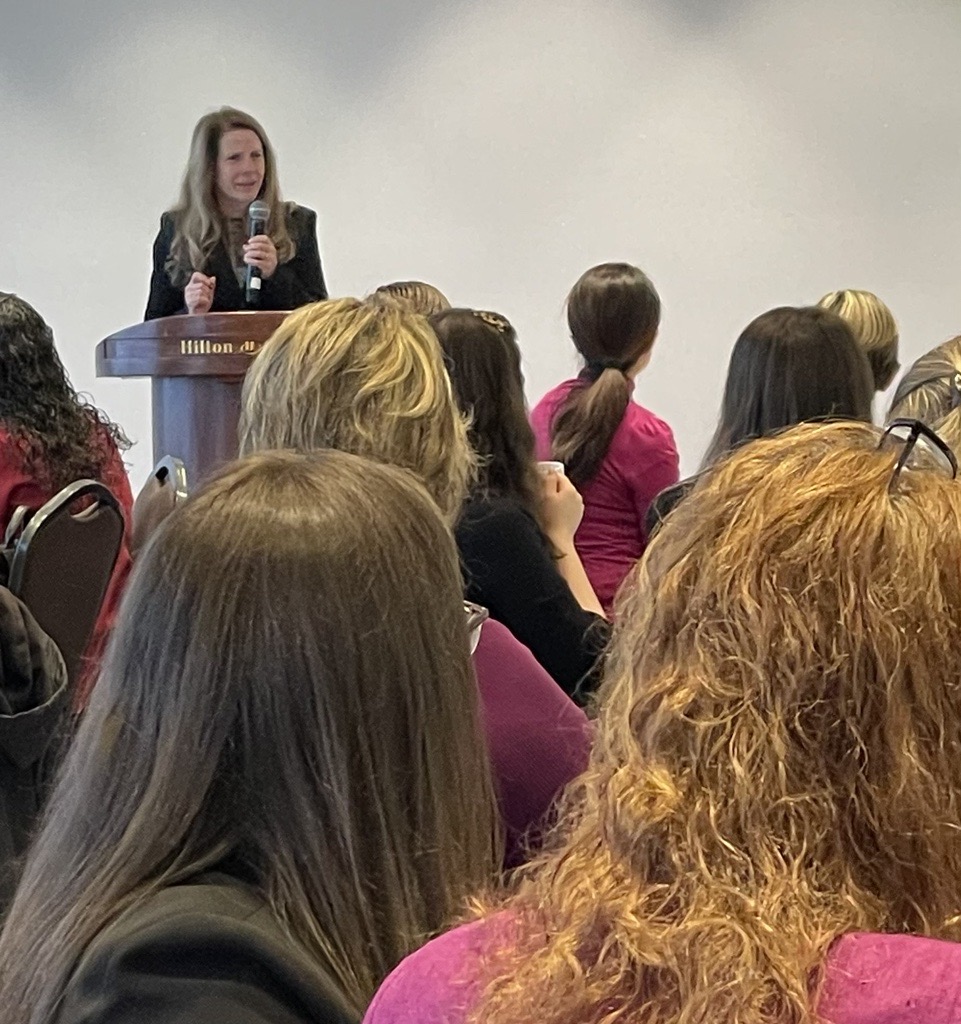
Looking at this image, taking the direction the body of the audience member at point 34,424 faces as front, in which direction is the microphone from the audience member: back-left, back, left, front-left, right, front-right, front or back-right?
front-right

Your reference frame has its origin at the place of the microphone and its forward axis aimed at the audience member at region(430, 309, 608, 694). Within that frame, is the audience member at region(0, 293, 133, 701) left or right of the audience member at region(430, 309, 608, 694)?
right

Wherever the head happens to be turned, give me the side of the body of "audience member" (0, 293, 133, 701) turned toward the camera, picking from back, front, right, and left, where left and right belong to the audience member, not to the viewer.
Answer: back

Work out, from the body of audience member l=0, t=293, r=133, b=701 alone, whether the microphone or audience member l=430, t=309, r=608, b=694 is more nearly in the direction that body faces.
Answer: the microphone

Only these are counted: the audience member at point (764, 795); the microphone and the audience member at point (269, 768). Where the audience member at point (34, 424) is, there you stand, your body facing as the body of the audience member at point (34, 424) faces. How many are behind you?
2

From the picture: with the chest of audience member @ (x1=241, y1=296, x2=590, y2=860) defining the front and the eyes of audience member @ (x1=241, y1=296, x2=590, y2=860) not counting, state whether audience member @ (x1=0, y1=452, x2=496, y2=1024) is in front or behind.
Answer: behind

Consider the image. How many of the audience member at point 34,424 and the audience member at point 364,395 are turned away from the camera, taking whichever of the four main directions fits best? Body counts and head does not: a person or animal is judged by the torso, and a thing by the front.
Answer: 2

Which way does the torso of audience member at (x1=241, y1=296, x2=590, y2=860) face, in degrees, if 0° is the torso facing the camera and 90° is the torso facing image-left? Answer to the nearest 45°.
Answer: approximately 180°

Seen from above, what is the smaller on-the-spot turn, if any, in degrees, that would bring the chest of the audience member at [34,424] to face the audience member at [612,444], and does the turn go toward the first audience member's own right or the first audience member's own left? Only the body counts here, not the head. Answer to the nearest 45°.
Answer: approximately 90° to the first audience member's own right

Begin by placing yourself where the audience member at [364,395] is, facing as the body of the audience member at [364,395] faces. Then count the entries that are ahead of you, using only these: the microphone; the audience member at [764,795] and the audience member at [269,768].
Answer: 1
